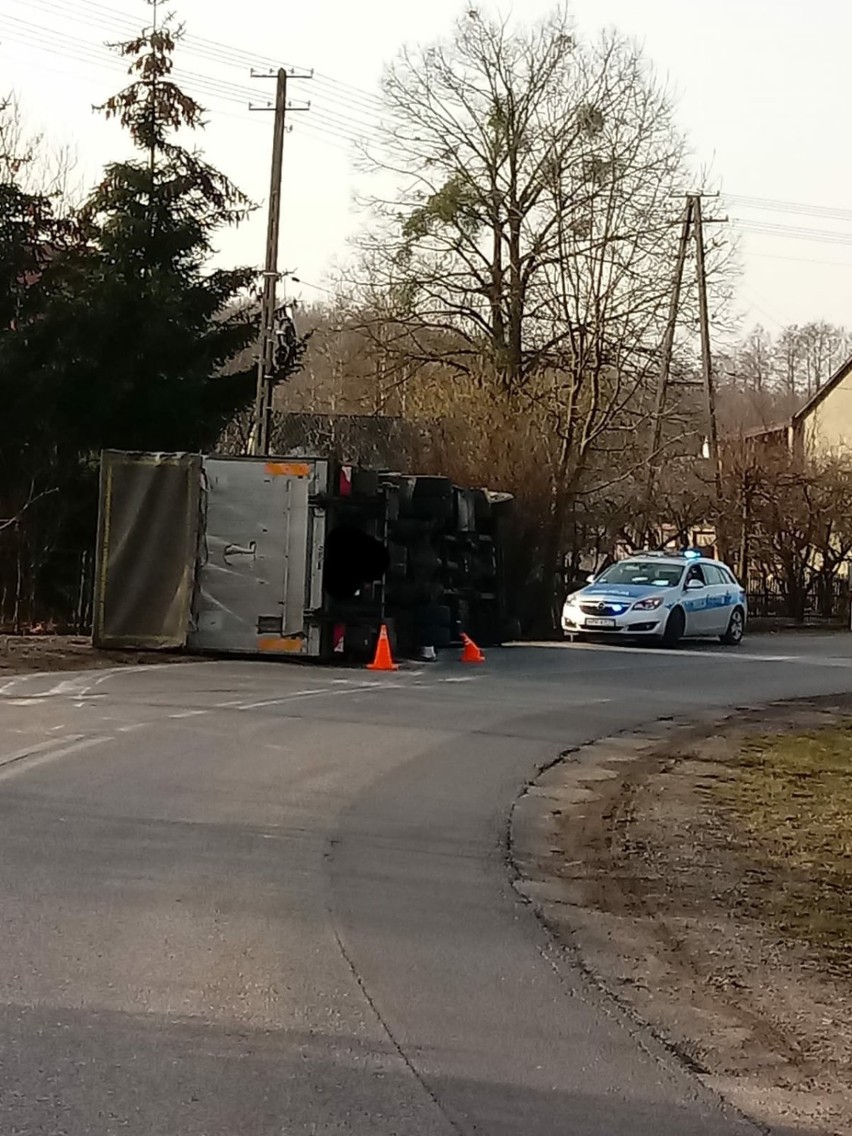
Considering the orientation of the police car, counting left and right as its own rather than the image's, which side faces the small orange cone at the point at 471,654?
front

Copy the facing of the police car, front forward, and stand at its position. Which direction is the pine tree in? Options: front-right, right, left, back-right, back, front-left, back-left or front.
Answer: front-right

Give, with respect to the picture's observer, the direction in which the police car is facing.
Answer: facing the viewer and to the left of the viewer

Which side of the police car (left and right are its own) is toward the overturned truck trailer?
front

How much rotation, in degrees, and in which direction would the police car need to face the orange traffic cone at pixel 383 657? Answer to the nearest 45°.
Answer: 0° — it already faces it

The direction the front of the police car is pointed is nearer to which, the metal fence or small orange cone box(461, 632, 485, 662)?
the small orange cone

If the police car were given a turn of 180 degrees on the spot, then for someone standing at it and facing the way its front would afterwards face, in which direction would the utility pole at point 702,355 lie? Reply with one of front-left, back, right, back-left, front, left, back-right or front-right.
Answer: front-left

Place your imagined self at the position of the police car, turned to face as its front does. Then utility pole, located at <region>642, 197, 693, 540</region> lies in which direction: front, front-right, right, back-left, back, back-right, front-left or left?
back-right

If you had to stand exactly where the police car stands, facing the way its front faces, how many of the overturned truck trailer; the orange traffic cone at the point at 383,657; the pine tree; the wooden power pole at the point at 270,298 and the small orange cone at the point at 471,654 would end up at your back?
0

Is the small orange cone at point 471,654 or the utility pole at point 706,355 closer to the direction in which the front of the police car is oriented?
the small orange cone

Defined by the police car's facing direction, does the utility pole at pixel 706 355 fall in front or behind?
behind
